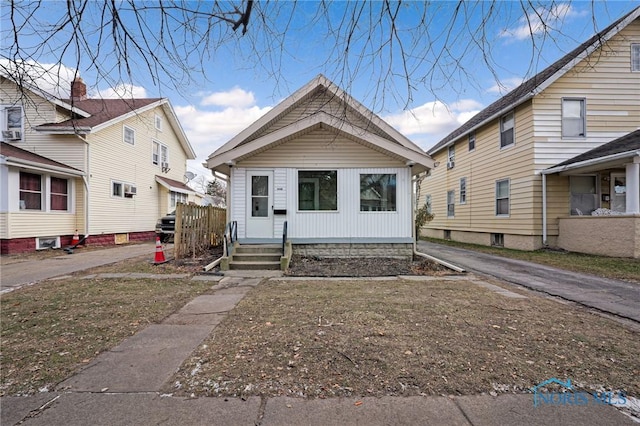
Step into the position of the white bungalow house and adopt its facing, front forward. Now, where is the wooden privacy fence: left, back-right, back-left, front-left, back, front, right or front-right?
right

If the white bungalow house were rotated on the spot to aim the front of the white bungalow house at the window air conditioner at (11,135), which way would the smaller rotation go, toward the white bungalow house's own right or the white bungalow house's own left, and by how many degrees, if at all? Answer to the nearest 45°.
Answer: approximately 90° to the white bungalow house's own right

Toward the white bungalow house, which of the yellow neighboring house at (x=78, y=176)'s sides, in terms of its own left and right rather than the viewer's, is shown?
left

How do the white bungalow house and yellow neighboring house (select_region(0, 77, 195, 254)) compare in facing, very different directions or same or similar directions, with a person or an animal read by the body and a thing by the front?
same or similar directions

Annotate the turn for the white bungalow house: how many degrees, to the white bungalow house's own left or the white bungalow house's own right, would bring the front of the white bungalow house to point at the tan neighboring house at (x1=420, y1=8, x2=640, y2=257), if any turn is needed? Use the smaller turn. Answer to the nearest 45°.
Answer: approximately 90° to the white bungalow house's own left

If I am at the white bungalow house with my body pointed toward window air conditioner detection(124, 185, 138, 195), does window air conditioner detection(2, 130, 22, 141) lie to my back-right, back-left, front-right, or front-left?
front-left

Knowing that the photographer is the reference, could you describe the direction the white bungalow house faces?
facing the viewer

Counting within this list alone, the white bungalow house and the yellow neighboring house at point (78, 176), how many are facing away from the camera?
0

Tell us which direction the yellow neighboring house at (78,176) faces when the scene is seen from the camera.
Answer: facing the viewer and to the left of the viewer

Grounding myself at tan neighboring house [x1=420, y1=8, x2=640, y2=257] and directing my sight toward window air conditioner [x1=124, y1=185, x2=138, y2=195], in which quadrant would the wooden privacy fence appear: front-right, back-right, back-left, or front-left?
front-left

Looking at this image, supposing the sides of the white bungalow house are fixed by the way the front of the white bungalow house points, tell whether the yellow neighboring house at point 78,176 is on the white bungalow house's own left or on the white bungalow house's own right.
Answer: on the white bungalow house's own right

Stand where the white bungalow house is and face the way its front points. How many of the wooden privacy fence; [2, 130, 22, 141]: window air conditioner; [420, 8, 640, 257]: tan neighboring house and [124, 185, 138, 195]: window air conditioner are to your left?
1

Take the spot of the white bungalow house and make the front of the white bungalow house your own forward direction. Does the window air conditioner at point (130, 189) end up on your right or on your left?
on your right
